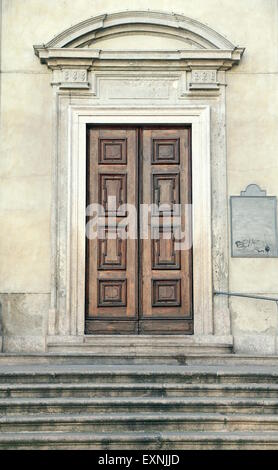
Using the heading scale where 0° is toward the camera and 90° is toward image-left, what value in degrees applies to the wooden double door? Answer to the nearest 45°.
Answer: approximately 0°
